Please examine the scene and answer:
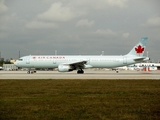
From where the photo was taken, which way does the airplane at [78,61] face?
to the viewer's left
